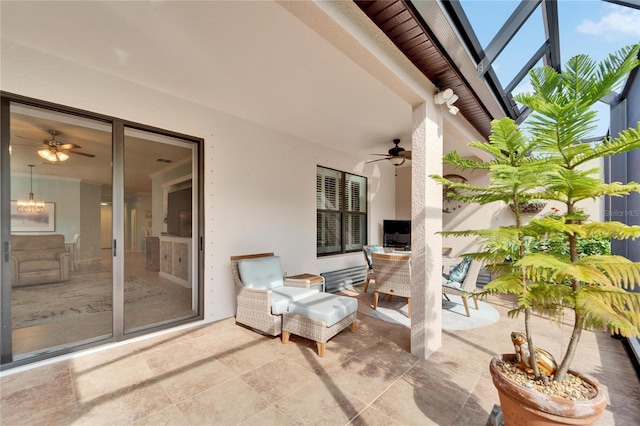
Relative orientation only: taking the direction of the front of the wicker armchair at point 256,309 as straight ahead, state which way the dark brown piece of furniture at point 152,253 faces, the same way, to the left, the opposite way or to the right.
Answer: to the right

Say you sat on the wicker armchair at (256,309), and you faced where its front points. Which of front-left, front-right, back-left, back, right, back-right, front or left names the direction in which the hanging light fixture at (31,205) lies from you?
back-right

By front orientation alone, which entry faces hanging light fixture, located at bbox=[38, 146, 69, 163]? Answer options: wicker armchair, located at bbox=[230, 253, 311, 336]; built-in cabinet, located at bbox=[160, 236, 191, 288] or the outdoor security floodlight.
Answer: the built-in cabinet

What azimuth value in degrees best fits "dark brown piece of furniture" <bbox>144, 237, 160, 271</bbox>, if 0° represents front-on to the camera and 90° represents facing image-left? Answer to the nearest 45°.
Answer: approximately 45°

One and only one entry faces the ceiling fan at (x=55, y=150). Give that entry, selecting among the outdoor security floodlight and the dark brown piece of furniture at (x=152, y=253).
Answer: the dark brown piece of furniture

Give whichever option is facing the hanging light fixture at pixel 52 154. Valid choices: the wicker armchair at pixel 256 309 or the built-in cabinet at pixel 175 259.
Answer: the built-in cabinet

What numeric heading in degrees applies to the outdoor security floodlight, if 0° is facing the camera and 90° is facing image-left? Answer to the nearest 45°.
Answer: approximately 315°

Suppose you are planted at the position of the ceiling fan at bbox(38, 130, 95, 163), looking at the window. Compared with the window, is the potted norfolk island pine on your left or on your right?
right

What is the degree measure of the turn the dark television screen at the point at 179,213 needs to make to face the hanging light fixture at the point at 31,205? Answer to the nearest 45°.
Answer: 0° — it already faces it

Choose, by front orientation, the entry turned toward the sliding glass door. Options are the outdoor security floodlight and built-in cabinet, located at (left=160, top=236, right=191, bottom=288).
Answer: the built-in cabinet

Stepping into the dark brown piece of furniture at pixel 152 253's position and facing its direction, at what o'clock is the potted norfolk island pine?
The potted norfolk island pine is roughly at 10 o'clock from the dark brown piece of furniture.

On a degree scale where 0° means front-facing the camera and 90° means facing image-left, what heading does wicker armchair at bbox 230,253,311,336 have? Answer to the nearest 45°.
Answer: approximately 315°
